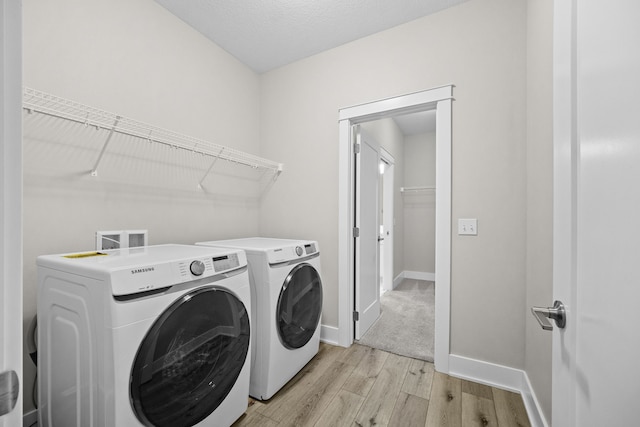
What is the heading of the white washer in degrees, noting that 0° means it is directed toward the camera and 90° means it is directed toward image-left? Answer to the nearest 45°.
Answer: approximately 315°

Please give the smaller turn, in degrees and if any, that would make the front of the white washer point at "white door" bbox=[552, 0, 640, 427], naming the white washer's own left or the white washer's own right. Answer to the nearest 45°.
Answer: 0° — it already faces it

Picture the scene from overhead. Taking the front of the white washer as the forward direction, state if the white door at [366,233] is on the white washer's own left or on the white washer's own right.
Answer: on the white washer's own left

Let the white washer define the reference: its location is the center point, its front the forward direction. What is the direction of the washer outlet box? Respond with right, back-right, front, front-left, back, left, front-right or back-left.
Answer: back-left

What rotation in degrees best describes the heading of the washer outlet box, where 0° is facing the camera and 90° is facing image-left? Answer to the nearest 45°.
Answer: approximately 315°

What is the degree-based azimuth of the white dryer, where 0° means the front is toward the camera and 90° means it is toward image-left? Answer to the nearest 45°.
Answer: approximately 315°

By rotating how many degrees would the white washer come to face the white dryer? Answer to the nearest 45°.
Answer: approximately 45° to its left

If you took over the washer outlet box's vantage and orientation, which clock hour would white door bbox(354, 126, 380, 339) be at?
The white door is roughly at 11 o'clock from the washer outlet box.

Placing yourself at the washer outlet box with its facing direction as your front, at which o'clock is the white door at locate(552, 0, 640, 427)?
The white door is roughly at 1 o'clock from the washer outlet box.
